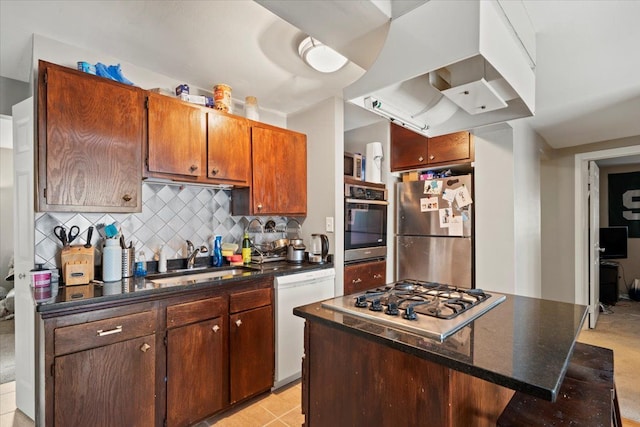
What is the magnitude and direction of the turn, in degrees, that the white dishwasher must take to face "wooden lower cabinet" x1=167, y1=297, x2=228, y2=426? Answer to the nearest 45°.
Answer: approximately 90° to its right

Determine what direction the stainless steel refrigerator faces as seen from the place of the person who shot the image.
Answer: facing the viewer and to the left of the viewer

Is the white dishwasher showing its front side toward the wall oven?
no

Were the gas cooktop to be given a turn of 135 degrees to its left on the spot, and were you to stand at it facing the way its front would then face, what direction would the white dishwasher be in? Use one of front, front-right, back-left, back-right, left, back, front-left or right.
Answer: back-left

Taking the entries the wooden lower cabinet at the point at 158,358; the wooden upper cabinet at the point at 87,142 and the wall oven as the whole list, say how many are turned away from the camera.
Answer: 0

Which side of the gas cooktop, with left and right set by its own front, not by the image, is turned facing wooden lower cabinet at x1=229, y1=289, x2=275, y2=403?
right

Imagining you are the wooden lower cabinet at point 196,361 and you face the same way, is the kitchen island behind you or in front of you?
in front

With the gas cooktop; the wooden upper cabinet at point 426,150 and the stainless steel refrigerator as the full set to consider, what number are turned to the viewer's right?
0

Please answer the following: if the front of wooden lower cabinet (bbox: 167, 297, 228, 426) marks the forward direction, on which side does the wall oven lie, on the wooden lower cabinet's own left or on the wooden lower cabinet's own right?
on the wooden lower cabinet's own left

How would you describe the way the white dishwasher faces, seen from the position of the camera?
facing the viewer and to the right of the viewer

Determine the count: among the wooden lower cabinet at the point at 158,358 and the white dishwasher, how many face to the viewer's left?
0

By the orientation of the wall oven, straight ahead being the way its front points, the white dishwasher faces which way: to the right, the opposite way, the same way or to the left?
the same way

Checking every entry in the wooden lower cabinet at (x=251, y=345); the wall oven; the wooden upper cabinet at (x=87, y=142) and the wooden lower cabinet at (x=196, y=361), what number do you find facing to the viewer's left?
0
